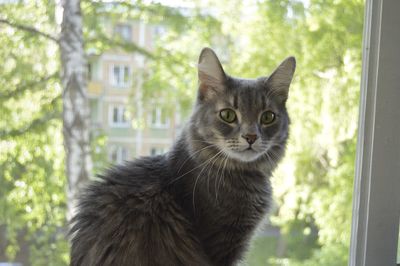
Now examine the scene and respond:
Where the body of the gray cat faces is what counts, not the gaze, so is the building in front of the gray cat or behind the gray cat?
behind

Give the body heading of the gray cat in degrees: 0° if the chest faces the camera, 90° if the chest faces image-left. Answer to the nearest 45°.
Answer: approximately 315°
